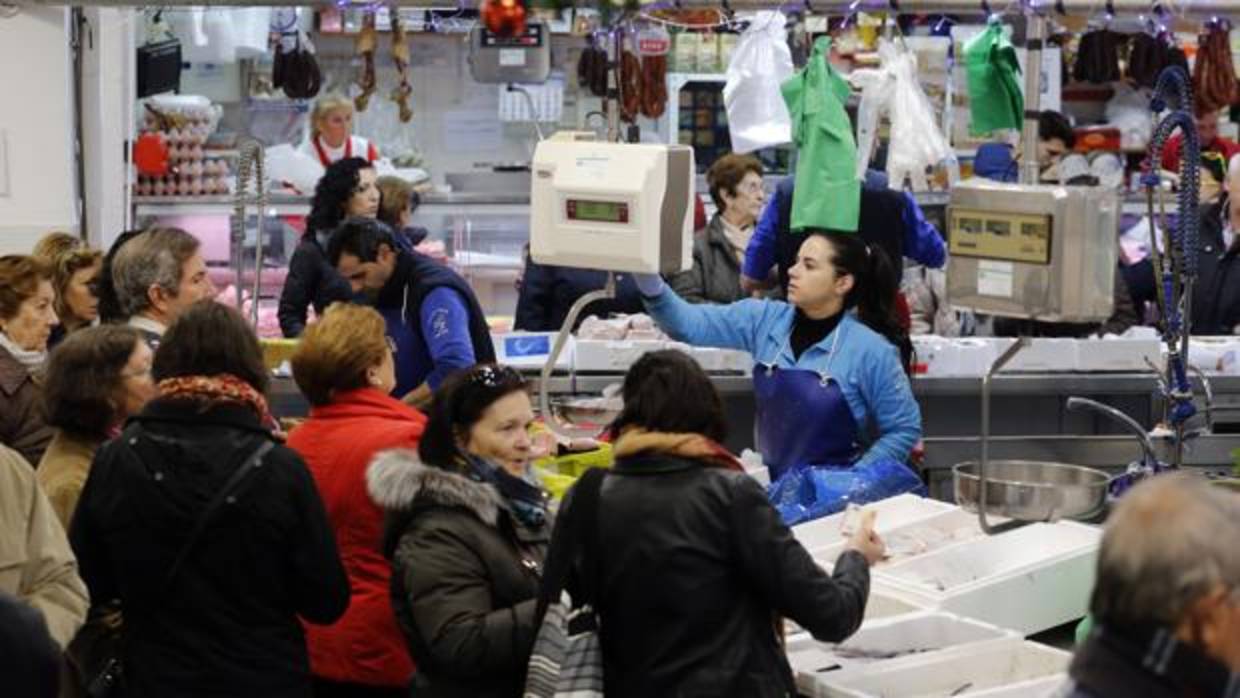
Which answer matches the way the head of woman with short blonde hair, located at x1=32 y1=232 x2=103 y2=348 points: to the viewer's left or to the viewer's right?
to the viewer's right

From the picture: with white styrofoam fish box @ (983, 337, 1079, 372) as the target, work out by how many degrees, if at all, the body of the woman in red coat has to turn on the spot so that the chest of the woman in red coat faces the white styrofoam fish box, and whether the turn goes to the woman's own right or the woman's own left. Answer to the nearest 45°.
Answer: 0° — they already face it

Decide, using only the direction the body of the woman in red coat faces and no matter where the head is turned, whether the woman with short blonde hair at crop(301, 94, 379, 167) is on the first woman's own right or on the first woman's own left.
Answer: on the first woman's own left

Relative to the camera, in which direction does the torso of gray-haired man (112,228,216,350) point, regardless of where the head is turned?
to the viewer's right

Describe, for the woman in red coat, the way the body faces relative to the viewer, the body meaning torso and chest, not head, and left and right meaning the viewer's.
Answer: facing away from the viewer and to the right of the viewer

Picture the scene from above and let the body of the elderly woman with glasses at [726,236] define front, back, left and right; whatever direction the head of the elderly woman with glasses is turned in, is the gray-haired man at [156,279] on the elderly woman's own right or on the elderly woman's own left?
on the elderly woman's own right

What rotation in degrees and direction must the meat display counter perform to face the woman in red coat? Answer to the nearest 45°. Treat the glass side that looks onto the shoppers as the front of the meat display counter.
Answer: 0° — it already faces them

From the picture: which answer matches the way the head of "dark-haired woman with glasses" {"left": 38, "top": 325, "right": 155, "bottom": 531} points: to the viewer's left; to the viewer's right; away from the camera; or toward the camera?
to the viewer's right

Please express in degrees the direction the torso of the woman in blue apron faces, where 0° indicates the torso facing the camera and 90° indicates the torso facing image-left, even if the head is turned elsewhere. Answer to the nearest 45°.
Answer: approximately 45°
